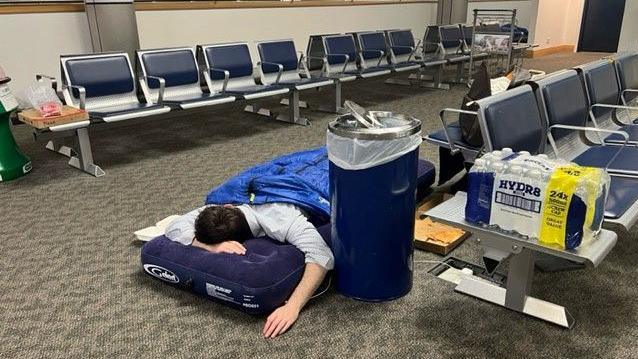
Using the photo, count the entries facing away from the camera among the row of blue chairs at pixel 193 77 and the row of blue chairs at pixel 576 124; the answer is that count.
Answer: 0

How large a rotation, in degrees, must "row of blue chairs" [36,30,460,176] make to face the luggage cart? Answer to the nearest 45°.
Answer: approximately 90° to its left

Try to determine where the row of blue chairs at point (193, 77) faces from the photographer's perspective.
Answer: facing the viewer and to the right of the viewer

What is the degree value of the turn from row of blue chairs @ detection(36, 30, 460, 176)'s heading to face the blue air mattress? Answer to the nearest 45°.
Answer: approximately 45° to its right

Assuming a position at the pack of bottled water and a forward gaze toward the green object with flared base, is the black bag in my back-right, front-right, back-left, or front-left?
front-right

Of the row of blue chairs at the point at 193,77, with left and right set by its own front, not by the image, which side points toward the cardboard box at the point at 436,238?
front

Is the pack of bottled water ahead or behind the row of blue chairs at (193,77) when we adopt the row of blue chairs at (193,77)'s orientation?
ahead

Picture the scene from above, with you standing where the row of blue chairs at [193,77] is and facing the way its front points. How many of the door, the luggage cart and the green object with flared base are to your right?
1

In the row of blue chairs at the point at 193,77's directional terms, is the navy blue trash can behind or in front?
in front

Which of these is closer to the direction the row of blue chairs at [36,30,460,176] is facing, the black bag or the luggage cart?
the black bag

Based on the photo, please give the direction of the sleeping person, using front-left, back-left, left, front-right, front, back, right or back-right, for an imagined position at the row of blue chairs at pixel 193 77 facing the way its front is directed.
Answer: front-right

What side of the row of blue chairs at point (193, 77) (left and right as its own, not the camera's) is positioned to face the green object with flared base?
right
